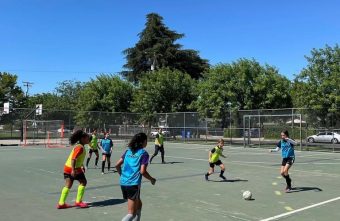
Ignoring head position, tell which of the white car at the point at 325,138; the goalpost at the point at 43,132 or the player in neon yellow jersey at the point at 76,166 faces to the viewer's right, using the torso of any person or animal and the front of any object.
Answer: the player in neon yellow jersey

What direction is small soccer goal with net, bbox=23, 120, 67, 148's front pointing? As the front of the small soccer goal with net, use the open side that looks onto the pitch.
toward the camera

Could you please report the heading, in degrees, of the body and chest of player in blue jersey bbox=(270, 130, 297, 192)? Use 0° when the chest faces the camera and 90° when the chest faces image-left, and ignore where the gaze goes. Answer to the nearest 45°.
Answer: approximately 45°

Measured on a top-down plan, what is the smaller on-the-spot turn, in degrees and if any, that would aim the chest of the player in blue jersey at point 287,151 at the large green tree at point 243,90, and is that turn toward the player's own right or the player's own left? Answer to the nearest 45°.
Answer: approximately 135° to the player's own right

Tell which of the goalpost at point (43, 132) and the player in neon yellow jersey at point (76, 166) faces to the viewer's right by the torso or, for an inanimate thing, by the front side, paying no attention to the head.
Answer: the player in neon yellow jersey

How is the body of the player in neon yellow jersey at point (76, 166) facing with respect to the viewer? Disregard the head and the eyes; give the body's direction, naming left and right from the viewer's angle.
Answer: facing to the right of the viewer

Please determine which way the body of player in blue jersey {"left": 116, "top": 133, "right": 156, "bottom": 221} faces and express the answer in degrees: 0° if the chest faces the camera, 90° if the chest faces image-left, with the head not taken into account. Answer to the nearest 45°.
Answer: approximately 225°

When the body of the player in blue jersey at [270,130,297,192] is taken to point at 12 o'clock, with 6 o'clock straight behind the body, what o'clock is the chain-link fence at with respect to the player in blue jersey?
The chain-link fence is roughly at 4 o'clock from the player in blue jersey.

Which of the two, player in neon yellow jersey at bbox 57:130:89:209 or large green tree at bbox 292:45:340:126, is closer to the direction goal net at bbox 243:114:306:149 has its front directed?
the player in neon yellow jersey

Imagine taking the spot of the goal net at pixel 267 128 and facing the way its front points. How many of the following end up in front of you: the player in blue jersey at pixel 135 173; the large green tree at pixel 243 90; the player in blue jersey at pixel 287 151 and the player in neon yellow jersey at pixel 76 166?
3

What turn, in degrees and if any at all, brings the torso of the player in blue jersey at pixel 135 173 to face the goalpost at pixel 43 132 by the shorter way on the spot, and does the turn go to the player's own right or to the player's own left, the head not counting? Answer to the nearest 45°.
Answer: approximately 45° to the player's own left

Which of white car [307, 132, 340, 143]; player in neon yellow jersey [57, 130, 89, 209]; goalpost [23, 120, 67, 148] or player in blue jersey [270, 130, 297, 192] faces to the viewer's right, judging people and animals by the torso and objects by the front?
the player in neon yellow jersey

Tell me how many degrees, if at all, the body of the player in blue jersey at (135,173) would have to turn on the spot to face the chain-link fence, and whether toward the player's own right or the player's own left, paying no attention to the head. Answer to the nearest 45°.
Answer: approximately 45° to the player's own left
